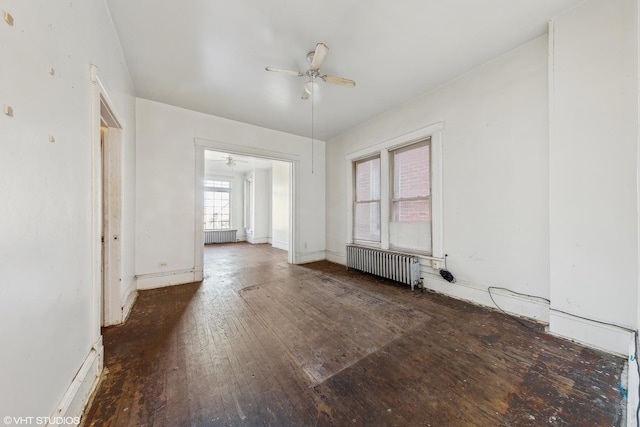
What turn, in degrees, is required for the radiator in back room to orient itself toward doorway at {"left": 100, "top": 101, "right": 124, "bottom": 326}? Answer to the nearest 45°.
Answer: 0° — it already faces it

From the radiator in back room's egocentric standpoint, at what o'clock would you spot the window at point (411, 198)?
The window is roughly at 11 o'clock from the radiator in back room.

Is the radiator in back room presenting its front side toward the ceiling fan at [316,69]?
yes

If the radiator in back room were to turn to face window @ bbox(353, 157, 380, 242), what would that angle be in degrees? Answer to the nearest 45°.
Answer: approximately 45° to its left

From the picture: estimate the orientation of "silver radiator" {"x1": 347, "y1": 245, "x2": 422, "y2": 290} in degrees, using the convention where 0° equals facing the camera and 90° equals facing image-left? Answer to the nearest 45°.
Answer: approximately 45°

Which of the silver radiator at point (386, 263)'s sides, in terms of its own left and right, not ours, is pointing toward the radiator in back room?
right

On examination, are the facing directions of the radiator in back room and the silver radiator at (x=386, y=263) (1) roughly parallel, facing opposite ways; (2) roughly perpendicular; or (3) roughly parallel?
roughly perpendicular

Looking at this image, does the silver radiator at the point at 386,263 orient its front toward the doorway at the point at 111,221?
yes

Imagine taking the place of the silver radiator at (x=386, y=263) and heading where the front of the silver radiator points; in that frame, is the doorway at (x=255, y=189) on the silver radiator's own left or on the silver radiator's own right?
on the silver radiator's own right

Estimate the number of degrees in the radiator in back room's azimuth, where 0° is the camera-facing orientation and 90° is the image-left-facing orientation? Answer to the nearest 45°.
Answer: approximately 0°

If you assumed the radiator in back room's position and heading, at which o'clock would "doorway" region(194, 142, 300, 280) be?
The doorway is roughly at 11 o'clock from the radiator in back room.

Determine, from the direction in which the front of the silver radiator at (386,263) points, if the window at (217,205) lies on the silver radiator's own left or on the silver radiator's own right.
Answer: on the silver radiator's own right
